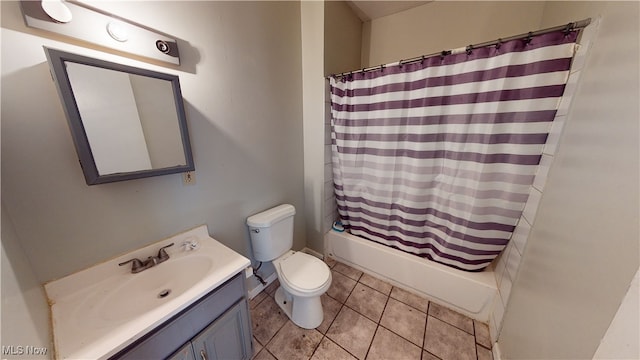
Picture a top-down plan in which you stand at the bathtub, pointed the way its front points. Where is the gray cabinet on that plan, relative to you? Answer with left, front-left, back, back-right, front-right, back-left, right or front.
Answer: front

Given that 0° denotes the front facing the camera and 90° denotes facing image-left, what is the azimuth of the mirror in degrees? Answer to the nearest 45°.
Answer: approximately 315°

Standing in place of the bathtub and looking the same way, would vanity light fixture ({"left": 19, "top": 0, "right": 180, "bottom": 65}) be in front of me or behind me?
in front

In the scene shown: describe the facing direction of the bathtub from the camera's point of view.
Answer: facing the viewer and to the left of the viewer

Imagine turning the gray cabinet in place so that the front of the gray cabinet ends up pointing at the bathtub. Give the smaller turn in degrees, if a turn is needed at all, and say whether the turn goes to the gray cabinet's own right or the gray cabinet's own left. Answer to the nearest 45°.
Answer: approximately 45° to the gray cabinet's own left

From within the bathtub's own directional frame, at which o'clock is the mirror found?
The mirror is roughly at 12 o'clock from the bathtub.

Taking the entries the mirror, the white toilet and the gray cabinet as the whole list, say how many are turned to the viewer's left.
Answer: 0

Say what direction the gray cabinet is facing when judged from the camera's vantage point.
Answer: facing the viewer and to the right of the viewer
